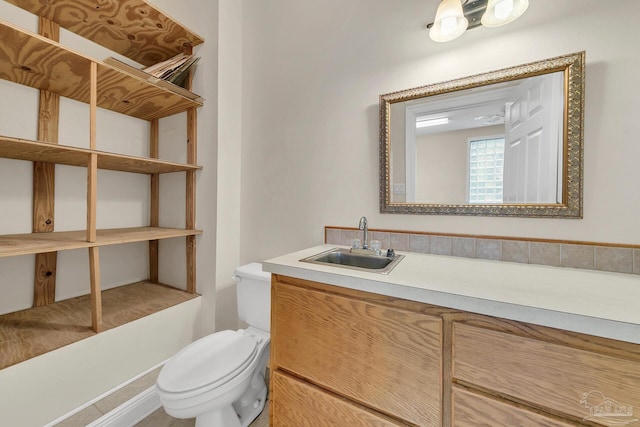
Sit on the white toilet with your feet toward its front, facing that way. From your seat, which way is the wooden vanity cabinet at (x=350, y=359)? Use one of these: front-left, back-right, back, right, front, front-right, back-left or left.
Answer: left

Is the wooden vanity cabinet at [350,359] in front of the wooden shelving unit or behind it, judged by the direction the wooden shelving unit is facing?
in front

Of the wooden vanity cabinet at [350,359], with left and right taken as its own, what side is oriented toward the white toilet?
right

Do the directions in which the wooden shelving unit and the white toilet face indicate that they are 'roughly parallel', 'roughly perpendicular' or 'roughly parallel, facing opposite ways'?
roughly perpendicular

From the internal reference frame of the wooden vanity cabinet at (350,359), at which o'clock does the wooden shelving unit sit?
The wooden shelving unit is roughly at 2 o'clock from the wooden vanity cabinet.

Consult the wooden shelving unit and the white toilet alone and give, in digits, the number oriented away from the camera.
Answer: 0

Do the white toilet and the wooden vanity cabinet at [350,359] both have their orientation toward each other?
no

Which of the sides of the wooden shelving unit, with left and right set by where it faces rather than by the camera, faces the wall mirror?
front

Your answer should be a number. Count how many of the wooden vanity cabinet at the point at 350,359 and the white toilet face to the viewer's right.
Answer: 0

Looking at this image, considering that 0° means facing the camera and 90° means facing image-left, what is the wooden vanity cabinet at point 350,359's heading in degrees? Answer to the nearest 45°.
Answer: approximately 45°

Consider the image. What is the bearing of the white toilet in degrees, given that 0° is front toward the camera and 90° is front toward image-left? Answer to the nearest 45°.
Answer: approximately 45°
